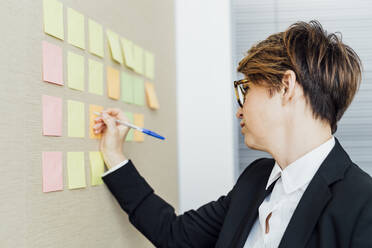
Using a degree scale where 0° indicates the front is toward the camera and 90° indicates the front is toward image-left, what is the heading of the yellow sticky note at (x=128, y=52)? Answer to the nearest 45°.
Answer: approximately 315°

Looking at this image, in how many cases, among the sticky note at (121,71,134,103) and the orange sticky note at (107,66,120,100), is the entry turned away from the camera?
0

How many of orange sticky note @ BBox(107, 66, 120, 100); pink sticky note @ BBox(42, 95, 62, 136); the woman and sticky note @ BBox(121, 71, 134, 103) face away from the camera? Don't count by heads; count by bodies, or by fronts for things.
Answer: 0

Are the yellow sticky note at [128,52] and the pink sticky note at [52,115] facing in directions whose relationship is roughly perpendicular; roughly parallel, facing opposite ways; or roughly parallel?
roughly parallel

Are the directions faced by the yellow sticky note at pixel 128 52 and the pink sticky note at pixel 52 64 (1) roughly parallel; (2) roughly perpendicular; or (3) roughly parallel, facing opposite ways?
roughly parallel

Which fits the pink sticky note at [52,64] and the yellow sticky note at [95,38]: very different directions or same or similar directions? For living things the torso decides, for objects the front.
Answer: same or similar directions

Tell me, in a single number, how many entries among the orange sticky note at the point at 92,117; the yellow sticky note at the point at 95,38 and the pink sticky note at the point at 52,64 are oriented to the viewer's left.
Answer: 0

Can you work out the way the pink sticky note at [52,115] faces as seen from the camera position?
facing the viewer and to the right of the viewer

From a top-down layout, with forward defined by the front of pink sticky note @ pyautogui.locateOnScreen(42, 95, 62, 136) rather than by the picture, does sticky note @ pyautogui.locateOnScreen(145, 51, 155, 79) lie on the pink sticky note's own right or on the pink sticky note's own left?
on the pink sticky note's own left

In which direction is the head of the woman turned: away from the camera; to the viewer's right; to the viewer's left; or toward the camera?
to the viewer's left

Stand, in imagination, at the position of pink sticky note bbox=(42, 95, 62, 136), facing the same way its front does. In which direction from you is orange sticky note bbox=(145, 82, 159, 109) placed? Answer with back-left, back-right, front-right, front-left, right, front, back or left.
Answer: left
